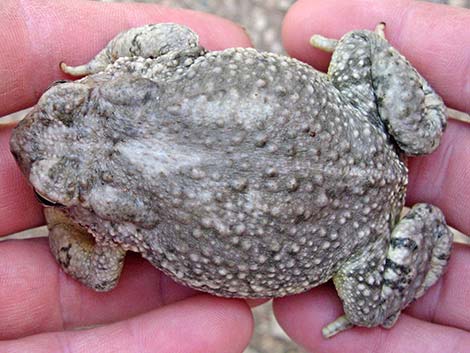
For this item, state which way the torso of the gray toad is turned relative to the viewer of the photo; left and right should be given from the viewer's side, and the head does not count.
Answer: facing to the left of the viewer
